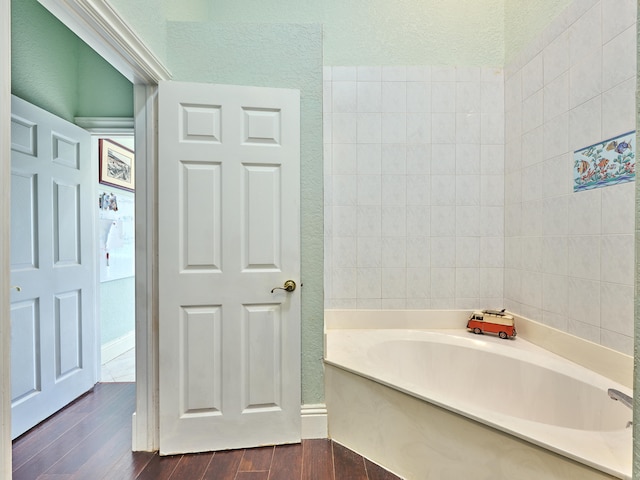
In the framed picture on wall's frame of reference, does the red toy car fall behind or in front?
in front

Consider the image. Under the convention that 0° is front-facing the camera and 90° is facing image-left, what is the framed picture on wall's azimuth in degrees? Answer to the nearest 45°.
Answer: approximately 315°

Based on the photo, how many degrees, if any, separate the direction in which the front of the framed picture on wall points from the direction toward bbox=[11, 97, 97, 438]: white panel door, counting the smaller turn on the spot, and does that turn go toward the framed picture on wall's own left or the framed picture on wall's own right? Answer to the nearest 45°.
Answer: approximately 45° to the framed picture on wall's own right

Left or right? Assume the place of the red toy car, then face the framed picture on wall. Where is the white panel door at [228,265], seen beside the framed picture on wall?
left

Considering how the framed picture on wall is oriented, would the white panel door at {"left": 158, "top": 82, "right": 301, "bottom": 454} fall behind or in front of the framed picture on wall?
in front

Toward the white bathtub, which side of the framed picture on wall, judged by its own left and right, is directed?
front
